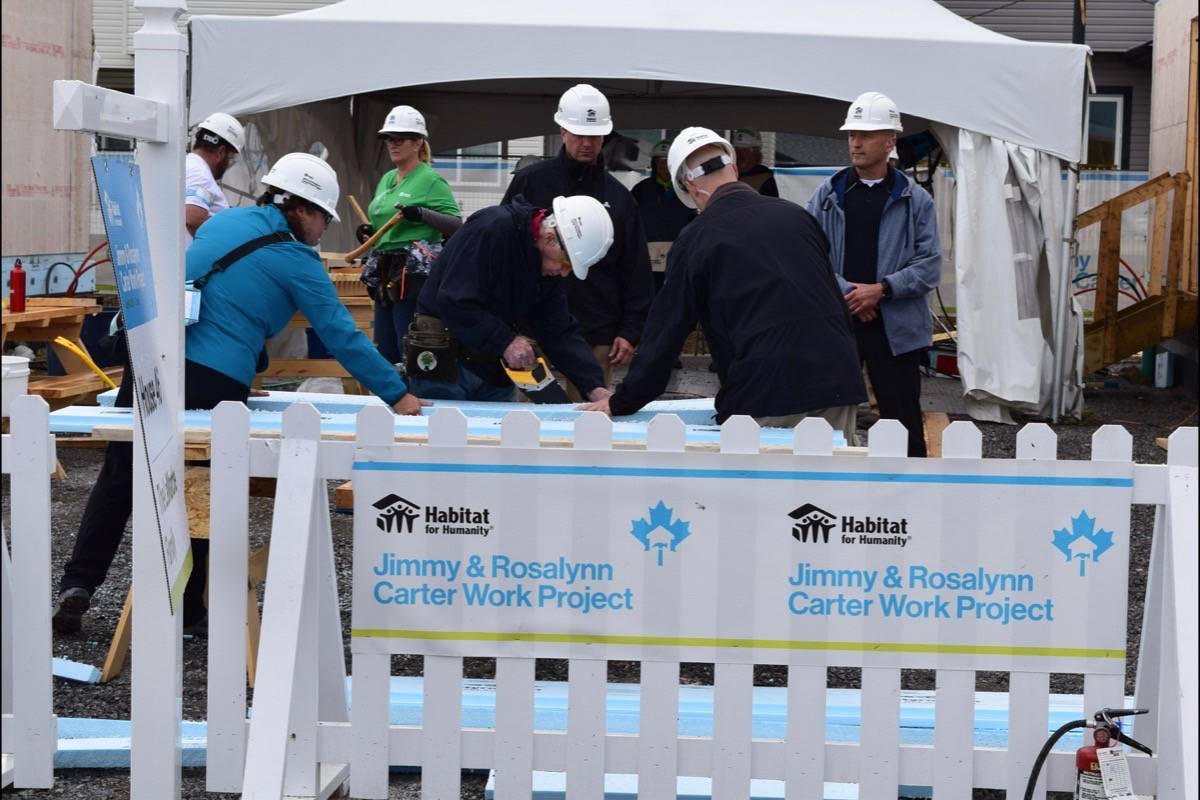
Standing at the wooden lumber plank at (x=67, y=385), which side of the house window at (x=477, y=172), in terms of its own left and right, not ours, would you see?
front

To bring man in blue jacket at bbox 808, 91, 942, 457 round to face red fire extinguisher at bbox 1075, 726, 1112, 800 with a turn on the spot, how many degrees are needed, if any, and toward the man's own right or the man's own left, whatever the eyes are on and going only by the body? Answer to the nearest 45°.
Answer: approximately 45° to the man's own left

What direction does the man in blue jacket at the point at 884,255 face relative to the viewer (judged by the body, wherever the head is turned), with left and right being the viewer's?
facing the viewer and to the left of the viewer

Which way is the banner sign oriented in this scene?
toward the camera

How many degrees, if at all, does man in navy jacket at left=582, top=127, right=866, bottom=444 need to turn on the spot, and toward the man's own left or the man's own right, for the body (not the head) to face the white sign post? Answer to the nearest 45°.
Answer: approximately 90° to the man's own left

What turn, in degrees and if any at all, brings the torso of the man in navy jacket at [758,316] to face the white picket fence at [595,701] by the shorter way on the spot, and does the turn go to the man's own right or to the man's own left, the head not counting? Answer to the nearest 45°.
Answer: approximately 135° to the man's own left

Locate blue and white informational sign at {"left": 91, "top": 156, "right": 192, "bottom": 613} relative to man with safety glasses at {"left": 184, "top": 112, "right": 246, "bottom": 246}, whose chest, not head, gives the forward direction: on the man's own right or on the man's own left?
on the man's own right

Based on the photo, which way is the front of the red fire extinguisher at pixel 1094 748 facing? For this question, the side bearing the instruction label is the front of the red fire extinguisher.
toward the camera

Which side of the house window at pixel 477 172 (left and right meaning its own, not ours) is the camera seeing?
front

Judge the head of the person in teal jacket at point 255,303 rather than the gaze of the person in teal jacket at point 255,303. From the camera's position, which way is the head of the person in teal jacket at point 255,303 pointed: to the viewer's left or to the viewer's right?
to the viewer's right

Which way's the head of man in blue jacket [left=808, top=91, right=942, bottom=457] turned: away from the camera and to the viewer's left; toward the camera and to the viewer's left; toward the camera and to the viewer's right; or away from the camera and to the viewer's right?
toward the camera and to the viewer's left

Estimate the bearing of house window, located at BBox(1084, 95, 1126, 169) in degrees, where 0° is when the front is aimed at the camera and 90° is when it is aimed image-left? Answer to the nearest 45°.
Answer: approximately 0°

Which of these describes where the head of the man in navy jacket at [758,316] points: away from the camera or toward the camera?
away from the camera

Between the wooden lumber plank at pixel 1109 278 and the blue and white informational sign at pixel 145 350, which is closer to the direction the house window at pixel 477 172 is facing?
the blue and white informational sign
